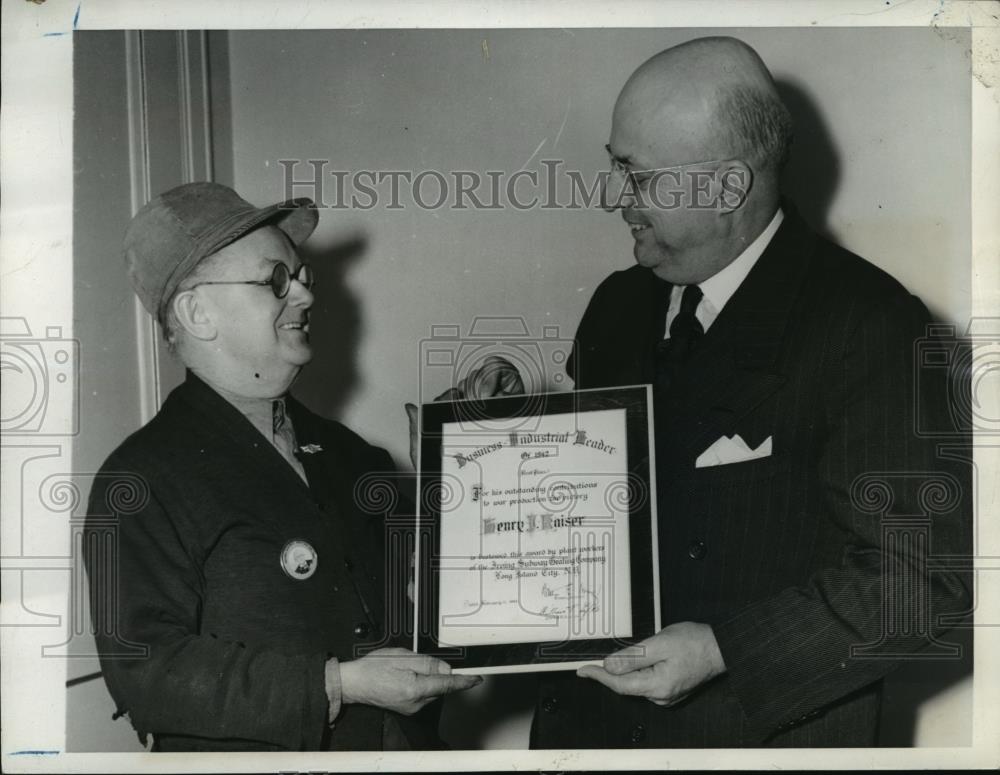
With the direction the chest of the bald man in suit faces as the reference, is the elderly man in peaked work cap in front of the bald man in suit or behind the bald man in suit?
in front

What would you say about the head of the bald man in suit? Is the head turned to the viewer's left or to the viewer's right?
to the viewer's left

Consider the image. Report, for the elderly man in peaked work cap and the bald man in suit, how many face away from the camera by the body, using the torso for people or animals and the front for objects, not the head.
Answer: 0

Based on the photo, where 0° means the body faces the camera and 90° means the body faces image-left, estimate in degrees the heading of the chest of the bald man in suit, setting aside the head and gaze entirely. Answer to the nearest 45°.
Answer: approximately 45°

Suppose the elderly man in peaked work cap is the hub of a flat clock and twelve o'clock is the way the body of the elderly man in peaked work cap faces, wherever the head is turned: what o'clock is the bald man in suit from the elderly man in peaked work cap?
The bald man in suit is roughly at 11 o'clock from the elderly man in peaked work cap.

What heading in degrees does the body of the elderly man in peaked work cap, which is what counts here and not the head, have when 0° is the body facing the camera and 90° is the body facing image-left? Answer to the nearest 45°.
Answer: approximately 315°

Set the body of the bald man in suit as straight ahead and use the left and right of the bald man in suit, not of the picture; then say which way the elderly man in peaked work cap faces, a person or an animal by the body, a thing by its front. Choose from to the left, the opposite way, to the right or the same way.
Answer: to the left
